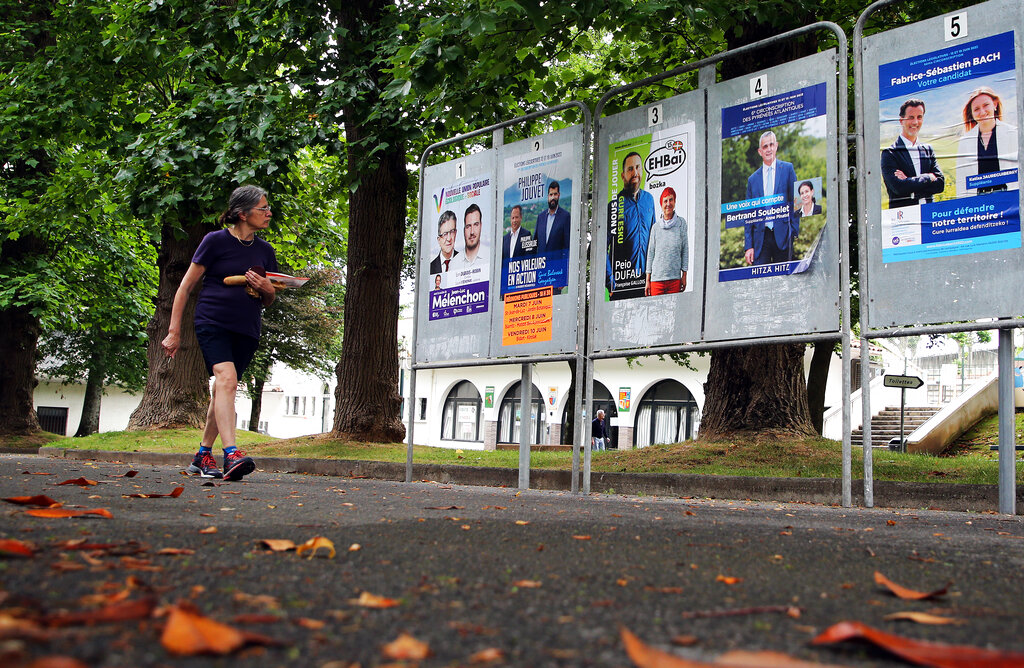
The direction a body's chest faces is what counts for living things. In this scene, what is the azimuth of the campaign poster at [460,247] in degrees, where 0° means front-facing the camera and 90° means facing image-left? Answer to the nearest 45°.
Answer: approximately 45°

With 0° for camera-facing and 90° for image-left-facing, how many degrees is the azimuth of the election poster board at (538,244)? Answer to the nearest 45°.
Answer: approximately 45°

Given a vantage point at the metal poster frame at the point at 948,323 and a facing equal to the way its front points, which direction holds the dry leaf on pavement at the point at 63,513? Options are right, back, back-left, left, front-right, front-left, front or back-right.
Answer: front

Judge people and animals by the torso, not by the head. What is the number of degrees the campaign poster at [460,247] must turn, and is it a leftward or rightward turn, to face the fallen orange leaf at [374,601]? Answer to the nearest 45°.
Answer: approximately 45° to its left

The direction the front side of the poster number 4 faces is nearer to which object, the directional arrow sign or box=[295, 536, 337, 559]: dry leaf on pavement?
the dry leaf on pavement

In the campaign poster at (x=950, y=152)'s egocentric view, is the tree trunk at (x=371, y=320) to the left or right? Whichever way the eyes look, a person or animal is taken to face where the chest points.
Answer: on its right

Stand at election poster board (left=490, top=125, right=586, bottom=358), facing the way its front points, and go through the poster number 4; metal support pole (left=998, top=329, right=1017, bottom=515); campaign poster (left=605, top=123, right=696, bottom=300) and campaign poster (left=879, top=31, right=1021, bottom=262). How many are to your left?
4

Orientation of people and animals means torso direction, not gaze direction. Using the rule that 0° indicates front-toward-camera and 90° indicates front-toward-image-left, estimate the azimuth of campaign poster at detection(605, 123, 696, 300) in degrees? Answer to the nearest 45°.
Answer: approximately 45°

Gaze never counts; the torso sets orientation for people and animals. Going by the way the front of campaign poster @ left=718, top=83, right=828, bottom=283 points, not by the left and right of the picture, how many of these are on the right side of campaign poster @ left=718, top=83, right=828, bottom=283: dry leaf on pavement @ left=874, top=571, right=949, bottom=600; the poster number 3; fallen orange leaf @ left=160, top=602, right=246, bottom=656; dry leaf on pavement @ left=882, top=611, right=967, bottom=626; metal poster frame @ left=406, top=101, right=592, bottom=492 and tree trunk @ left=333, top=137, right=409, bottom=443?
3

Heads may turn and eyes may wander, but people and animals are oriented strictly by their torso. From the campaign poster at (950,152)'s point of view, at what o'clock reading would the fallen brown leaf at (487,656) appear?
The fallen brown leaf is roughly at 11 o'clock from the campaign poster.

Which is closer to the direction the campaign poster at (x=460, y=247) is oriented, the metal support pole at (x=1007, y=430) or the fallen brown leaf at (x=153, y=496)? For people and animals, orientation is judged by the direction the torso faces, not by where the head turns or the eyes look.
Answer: the fallen brown leaf

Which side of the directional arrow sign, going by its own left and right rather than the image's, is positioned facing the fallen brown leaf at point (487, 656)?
front

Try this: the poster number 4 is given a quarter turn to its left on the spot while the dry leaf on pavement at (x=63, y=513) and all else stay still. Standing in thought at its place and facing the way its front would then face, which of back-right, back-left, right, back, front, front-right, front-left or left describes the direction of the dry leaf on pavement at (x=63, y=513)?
right

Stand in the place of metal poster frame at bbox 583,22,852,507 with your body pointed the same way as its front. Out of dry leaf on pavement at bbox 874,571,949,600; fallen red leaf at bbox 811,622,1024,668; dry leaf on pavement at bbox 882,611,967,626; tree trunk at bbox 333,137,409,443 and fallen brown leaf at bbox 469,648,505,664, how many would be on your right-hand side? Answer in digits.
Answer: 1

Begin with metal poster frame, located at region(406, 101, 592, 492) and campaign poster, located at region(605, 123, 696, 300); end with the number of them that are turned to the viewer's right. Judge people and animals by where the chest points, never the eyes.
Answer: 0

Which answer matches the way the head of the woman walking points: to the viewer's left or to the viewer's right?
to the viewer's right

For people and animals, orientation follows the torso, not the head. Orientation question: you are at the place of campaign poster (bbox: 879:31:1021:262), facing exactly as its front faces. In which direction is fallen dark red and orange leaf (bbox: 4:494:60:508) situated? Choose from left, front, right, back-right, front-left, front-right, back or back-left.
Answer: front

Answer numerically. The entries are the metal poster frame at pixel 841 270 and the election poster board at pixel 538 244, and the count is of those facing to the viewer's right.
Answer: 0

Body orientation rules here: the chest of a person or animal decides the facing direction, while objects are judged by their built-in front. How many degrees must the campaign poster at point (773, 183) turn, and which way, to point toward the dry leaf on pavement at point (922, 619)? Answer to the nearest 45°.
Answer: approximately 45° to its left
